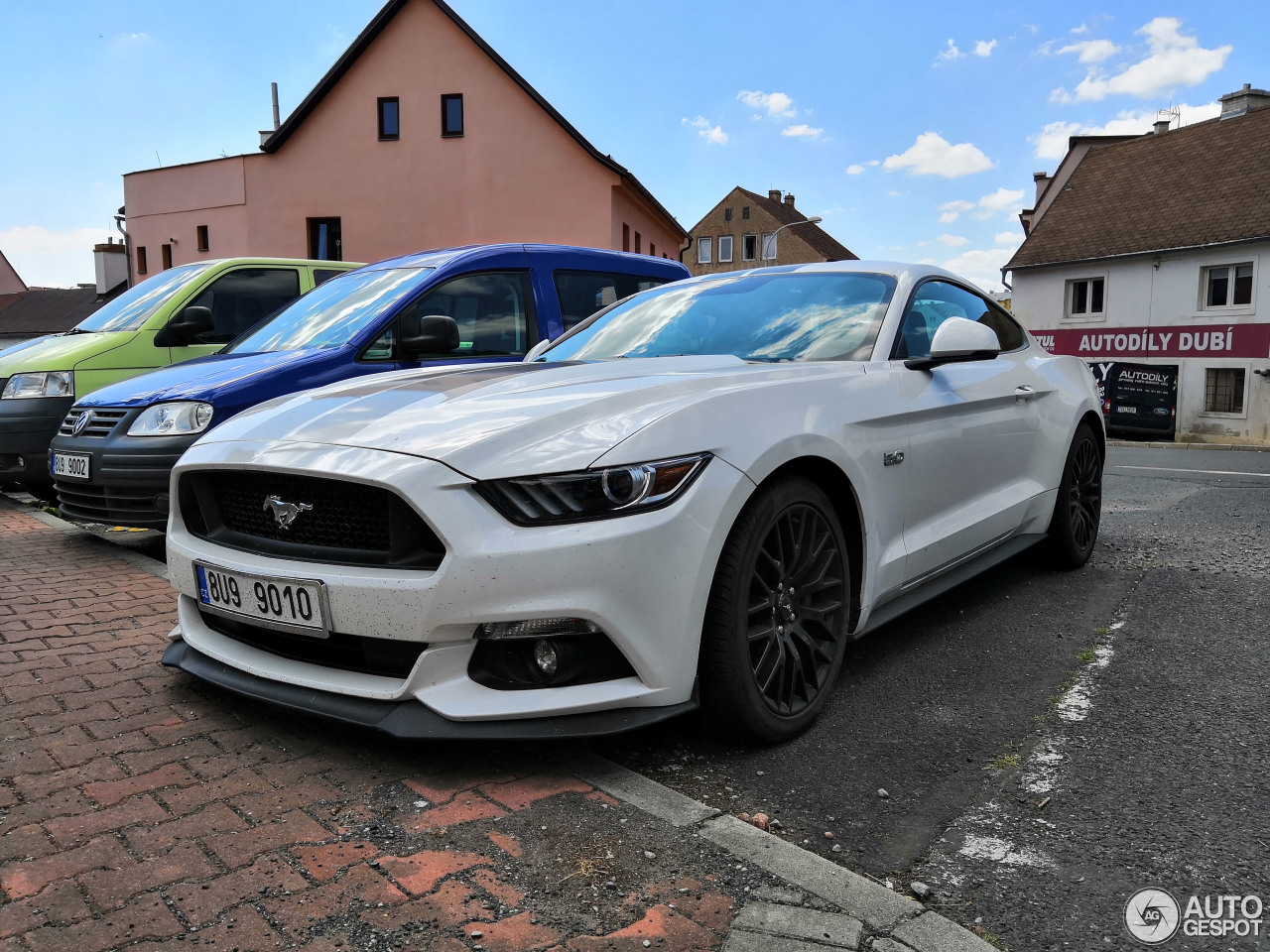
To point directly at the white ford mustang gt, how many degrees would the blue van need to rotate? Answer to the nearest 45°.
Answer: approximately 45° to its left

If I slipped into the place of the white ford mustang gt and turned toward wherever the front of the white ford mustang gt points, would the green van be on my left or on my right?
on my right

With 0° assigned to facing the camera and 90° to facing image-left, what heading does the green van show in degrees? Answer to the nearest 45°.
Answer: approximately 45°

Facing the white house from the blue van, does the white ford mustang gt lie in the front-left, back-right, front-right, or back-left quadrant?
back-right

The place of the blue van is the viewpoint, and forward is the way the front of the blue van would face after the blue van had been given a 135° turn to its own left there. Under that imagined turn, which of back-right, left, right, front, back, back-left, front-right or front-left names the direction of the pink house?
left

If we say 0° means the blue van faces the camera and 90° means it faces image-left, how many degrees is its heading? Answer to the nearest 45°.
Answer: approximately 45°

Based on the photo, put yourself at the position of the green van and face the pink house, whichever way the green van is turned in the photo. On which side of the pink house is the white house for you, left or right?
right

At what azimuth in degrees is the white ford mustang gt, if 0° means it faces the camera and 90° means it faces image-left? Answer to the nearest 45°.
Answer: approximately 45°

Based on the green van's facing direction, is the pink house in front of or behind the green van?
behind

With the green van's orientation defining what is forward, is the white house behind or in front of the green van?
behind

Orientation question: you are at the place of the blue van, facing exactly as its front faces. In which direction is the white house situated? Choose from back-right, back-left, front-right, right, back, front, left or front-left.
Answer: back
